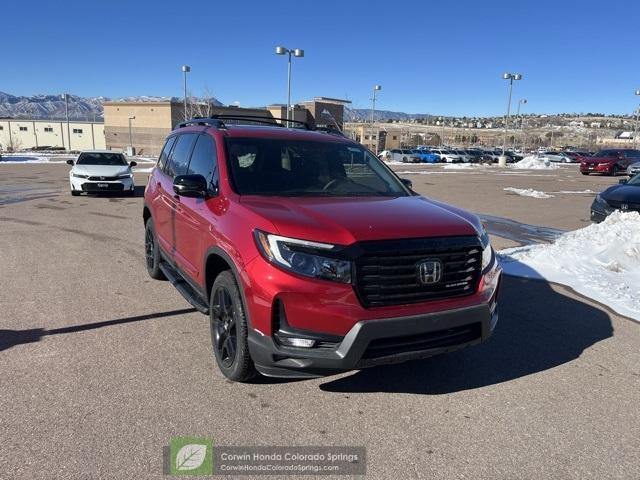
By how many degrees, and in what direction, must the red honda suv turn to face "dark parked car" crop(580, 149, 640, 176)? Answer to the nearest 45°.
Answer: approximately 90° to its left

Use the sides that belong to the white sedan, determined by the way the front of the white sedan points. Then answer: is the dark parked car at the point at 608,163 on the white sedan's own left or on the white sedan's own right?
on the white sedan's own left

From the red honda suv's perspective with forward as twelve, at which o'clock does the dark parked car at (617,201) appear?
The dark parked car is roughly at 9 o'clock from the red honda suv.

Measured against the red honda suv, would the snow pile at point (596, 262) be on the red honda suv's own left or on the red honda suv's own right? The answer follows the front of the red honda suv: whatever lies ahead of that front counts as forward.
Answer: on the red honda suv's own left

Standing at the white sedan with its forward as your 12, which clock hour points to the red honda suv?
The red honda suv is roughly at 12 o'clock from the white sedan.

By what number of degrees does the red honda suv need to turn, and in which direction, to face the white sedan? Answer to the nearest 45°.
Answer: approximately 180°

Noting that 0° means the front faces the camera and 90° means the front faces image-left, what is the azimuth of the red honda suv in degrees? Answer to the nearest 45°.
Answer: approximately 315°
